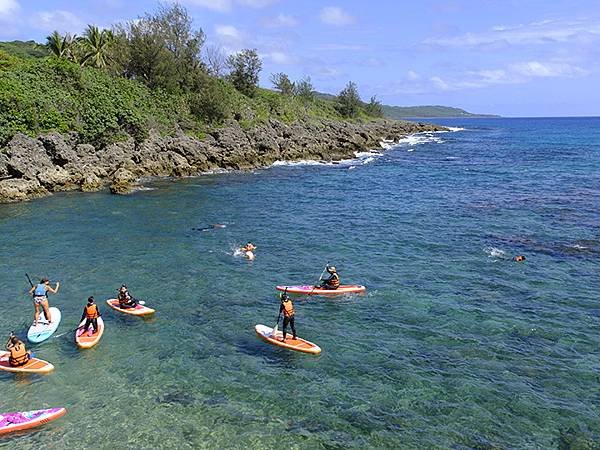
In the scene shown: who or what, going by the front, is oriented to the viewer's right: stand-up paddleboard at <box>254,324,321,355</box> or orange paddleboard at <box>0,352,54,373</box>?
the orange paddleboard

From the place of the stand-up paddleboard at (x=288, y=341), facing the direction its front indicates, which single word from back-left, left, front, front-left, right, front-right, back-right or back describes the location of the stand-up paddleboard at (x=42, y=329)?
front-left

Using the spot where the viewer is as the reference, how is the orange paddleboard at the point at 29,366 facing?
facing to the right of the viewer

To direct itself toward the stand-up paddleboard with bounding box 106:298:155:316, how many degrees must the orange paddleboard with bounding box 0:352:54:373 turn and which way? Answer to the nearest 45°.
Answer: approximately 45° to its left

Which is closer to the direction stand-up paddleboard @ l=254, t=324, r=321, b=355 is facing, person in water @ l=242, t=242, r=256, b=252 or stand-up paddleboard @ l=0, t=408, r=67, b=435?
the person in water

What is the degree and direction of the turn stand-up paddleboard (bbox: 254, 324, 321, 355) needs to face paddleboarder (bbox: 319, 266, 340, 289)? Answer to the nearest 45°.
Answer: approximately 45° to its right
